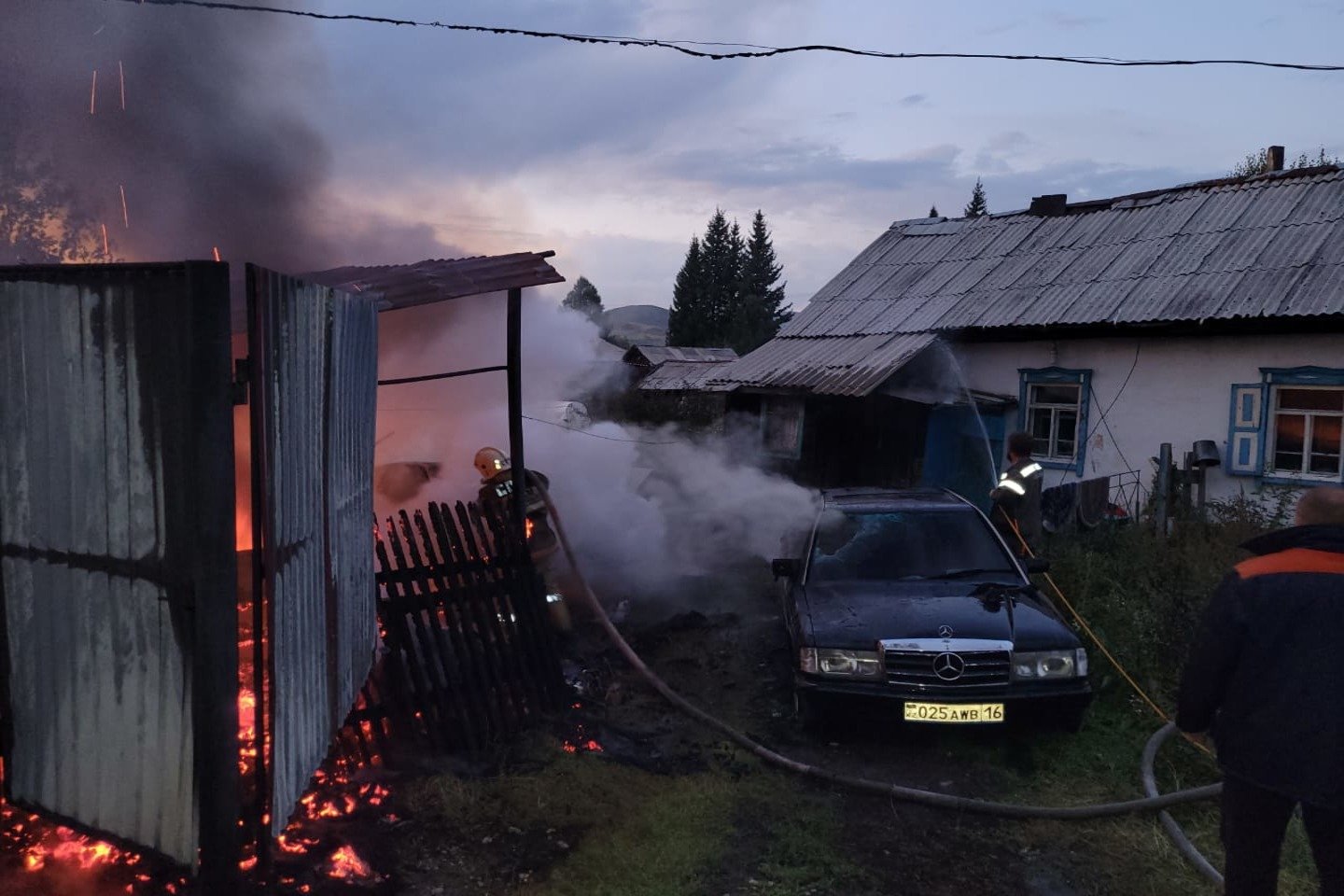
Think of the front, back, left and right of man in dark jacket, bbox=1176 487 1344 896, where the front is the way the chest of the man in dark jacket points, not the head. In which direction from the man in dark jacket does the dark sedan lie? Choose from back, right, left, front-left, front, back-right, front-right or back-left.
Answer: front-left

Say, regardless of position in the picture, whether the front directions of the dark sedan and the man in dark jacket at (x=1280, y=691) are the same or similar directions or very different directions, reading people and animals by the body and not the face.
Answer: very different directions

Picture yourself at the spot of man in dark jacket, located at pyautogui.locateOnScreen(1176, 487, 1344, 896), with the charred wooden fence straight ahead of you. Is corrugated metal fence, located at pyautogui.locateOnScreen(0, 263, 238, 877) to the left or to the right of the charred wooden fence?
left

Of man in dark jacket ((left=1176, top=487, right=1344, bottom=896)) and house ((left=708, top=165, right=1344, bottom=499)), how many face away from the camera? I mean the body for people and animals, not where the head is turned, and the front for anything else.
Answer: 1

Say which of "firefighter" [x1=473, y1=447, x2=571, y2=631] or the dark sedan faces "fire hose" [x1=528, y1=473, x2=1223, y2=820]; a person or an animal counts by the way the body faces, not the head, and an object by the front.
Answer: the dark sedan

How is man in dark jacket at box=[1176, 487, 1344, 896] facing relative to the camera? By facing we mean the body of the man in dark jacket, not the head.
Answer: away from the camera

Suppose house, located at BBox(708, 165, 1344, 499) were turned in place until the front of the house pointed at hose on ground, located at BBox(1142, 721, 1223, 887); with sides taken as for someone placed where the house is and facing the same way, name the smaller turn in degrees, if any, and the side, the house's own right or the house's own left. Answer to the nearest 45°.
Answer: approximately 45° to the house's own left

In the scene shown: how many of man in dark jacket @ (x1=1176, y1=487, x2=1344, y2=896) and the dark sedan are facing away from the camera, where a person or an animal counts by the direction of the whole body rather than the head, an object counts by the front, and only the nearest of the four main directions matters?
1

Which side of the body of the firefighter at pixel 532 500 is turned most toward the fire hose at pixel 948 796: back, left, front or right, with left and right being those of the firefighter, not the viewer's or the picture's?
back

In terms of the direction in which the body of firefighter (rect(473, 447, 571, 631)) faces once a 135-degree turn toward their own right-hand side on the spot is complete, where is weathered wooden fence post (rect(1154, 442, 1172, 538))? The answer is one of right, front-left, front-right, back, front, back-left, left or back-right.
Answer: front

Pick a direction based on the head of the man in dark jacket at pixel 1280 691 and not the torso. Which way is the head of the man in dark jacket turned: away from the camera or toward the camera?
away from the camera

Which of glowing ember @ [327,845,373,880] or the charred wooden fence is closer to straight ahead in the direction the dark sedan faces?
the glowing ember

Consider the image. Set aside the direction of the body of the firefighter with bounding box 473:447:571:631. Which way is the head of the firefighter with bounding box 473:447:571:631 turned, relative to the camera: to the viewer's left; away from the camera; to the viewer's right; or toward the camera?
to the viewer's left

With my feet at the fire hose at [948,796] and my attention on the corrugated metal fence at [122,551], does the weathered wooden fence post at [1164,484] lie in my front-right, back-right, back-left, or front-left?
back-right
